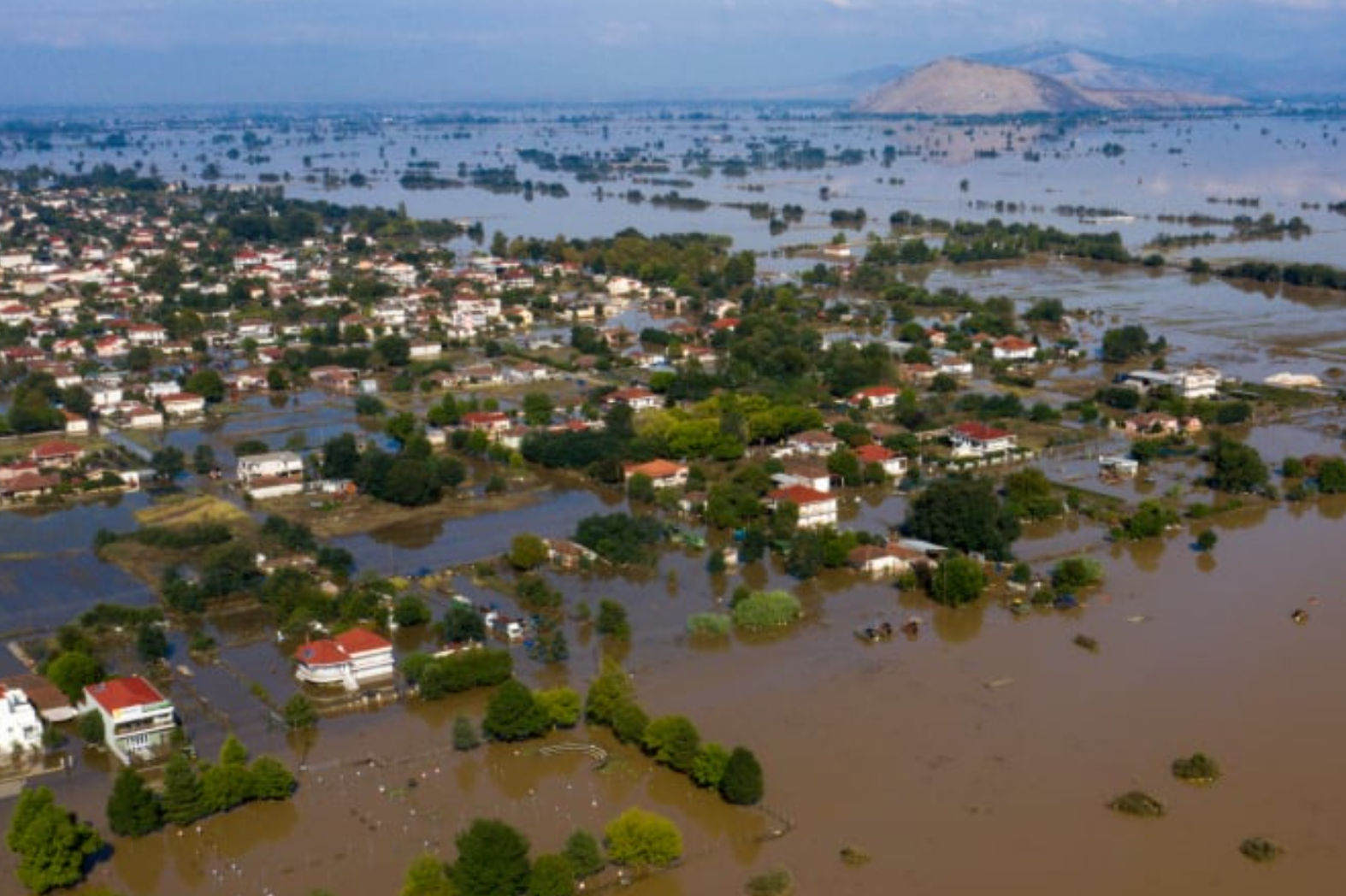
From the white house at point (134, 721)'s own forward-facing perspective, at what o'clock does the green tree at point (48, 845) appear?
The green tree is roughly at 2 o'clock from the white house.

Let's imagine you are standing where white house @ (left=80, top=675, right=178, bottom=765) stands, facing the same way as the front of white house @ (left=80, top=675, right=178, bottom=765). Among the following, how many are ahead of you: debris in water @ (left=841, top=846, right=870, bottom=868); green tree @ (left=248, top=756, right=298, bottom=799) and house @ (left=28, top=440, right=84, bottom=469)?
2

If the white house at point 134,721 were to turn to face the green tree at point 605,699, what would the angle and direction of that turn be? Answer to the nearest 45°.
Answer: approximately 45° to its left

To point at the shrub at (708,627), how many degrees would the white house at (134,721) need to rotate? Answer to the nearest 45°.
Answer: approximately 45° to its left

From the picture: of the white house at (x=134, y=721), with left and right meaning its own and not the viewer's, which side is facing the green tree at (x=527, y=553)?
left

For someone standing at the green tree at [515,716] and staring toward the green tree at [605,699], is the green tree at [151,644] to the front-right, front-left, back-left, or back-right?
back-left

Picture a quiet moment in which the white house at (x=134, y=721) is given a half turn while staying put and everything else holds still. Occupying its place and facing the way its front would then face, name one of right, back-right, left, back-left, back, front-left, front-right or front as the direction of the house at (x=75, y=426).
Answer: front-right

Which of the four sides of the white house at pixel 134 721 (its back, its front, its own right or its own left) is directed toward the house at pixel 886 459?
left

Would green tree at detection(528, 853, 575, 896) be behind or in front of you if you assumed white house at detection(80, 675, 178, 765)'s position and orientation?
in front

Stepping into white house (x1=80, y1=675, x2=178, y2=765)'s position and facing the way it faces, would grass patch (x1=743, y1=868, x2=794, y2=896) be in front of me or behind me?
in front

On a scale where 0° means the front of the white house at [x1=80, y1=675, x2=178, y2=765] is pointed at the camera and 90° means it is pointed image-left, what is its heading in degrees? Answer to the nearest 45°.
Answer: approximately 315°

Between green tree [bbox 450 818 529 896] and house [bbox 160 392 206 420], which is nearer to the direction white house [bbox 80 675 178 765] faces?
the green tree

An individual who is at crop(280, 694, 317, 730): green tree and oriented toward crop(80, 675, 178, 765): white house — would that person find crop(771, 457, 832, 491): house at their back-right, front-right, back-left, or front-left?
back-right

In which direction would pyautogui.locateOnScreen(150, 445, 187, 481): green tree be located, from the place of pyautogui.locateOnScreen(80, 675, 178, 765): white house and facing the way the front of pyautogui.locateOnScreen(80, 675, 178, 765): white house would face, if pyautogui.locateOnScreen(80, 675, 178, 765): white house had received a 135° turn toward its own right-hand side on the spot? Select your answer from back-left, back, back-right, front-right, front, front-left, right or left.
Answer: right

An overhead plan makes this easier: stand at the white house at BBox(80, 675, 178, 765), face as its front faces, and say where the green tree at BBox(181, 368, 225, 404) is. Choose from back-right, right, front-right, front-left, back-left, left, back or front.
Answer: back-left

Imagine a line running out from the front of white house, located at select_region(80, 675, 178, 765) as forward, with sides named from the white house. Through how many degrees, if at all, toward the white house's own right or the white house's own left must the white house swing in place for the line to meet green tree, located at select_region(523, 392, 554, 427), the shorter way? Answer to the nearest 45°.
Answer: approximately 90° to the white house's own left
